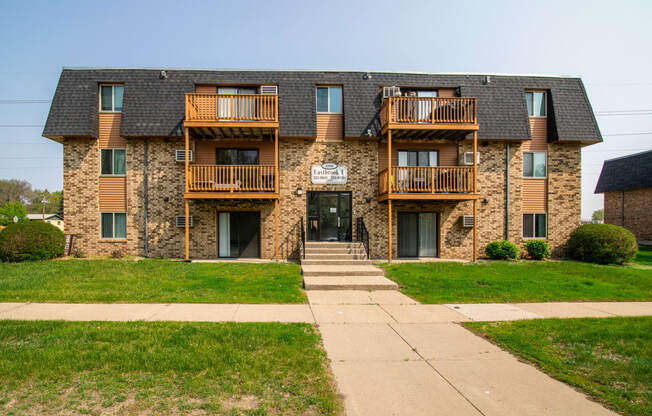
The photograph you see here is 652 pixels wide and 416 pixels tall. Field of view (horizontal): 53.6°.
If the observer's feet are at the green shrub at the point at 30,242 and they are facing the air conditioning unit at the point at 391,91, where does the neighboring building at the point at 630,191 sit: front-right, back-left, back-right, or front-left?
front-left

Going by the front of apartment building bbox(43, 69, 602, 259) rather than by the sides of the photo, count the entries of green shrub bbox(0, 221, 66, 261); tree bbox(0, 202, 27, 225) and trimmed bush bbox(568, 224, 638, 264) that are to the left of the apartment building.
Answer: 1

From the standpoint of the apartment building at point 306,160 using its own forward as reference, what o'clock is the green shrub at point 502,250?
The green shrub is roughly at 9 o'clock from the apartment building.

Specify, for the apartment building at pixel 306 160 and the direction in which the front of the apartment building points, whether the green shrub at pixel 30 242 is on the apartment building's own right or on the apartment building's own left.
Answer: on the apartment building's own right

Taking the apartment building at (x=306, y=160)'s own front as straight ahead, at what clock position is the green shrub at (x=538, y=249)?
The green shrub is roughly at 9 o'clock from the apartment building.

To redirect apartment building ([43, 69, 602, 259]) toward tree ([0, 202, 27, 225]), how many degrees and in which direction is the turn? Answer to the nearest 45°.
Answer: approximately 135° to its right

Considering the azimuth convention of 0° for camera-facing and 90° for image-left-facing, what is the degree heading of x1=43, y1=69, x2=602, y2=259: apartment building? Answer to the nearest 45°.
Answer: approximately 0°

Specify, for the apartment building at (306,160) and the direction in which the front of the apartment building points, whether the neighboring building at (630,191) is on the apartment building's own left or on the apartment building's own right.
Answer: on the apartment building's own left

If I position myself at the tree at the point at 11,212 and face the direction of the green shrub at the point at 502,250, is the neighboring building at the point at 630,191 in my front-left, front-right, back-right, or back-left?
front-left

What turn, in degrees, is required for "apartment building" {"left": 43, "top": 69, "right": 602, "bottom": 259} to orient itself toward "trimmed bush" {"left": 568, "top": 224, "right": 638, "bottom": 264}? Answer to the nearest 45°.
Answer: approximately 90° to its left
